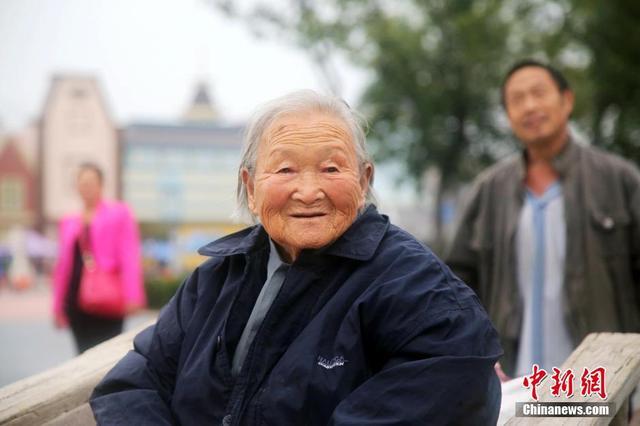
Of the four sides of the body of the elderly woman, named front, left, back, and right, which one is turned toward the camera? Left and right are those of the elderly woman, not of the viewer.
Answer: front

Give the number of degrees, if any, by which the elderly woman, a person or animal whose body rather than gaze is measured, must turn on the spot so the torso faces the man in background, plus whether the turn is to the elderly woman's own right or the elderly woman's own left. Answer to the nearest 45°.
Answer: approximately 135° to the elderly woman's own left

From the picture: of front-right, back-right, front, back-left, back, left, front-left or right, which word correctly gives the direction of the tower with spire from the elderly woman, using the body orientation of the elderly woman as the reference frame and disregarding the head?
back

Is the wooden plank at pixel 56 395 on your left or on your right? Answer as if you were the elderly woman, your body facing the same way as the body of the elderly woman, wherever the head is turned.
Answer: on your right

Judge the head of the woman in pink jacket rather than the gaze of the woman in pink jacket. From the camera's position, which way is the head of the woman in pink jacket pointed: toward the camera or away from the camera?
toward the camera

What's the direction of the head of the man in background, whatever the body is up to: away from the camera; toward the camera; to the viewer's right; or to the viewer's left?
toward the camera

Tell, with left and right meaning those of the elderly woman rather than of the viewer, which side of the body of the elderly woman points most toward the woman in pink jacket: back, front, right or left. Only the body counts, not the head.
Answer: back

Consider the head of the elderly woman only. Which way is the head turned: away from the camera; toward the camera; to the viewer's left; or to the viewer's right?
toward the camera
